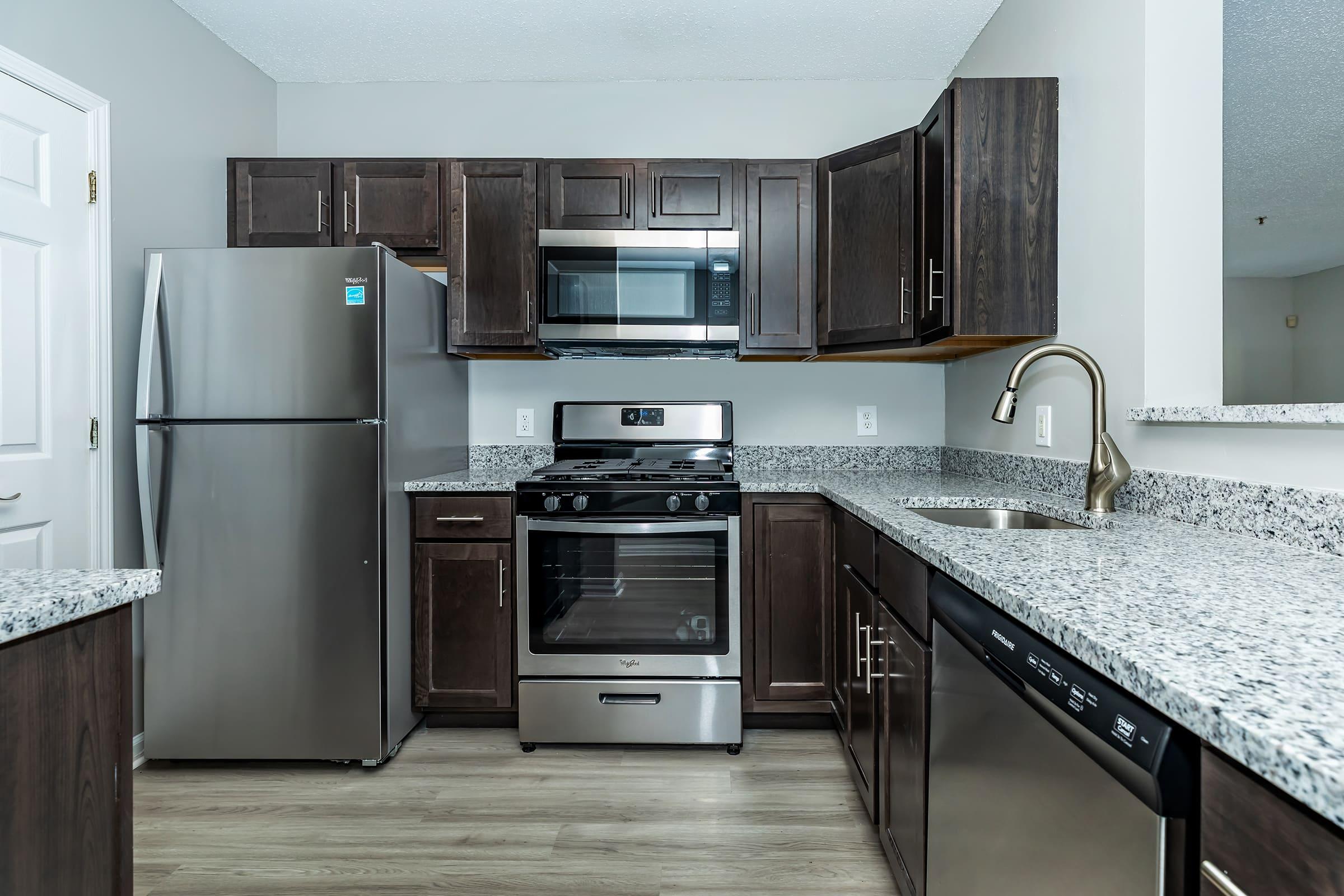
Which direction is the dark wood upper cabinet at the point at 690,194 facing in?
toward the camera

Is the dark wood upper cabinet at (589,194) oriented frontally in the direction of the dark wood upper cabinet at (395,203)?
no

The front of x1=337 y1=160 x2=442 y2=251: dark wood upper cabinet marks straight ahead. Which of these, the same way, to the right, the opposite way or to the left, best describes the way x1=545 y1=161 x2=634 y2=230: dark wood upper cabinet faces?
the same way

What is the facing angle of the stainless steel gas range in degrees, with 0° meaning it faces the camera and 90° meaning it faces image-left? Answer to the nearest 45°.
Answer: approximately 0°

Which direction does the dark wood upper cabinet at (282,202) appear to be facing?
toward the camera

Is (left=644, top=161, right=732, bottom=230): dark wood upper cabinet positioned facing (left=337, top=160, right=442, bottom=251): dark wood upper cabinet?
no

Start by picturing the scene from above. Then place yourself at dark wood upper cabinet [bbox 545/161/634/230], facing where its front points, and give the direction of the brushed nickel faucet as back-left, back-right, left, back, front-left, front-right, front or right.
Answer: front-left

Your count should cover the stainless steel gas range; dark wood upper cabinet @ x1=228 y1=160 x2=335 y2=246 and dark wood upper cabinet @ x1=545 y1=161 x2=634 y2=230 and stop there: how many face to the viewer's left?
0

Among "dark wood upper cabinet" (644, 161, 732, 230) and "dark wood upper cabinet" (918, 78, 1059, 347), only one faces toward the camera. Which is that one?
"dark wood upper cabinet" (644, 161, 732, 230)

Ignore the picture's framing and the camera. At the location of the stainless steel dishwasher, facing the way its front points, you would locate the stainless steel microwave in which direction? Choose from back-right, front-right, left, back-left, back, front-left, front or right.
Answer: right

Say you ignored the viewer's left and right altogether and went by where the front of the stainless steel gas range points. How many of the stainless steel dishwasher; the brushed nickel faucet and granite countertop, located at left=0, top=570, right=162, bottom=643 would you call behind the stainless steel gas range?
0

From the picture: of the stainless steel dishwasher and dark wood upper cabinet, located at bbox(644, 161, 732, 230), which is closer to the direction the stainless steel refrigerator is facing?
the stainless steel dishwasher

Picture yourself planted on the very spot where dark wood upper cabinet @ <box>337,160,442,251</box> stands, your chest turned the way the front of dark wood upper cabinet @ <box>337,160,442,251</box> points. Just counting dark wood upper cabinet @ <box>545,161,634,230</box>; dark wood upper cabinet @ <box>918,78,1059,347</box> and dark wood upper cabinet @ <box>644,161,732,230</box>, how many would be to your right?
0

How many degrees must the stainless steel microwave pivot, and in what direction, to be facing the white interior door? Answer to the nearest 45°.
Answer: approximately 90° to its right

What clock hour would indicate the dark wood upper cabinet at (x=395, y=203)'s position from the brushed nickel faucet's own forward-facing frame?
The dark wood upper cabinet is roughly at 12 o'clock from the brushed nickel faucet.

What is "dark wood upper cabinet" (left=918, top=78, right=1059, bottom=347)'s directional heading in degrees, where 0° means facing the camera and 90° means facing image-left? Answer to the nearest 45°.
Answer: approximately 90°

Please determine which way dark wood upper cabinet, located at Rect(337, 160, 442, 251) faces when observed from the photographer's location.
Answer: facing the viewer
